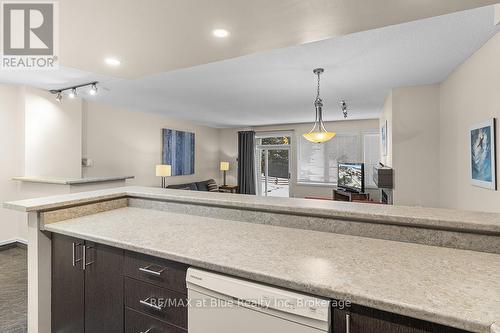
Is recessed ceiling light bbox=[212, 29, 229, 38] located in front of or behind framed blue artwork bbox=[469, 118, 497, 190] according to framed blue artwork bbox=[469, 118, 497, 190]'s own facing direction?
in front

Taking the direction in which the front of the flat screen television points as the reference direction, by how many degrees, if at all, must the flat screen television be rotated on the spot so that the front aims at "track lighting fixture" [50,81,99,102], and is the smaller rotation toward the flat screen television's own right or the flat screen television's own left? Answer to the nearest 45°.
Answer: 0° — it already faces it

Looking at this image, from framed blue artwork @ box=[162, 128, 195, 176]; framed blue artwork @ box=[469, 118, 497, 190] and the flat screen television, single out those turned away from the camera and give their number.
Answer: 0

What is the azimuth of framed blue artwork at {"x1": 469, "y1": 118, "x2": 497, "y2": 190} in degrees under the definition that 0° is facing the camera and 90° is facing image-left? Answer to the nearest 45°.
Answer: approximately 45°

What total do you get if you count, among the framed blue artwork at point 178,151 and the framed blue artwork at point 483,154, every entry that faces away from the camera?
0

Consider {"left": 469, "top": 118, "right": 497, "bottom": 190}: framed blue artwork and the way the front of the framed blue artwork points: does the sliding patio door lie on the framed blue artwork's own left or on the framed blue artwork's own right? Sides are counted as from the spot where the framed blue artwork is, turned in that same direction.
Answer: on the framed blue artwork's own right

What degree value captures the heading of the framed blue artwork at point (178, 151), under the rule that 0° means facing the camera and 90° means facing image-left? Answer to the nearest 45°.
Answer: approximately 315°

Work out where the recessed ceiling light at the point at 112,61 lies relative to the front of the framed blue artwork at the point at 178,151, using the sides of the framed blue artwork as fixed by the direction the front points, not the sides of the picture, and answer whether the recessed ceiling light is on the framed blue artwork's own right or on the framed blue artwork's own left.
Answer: on the framed blue artwork's own right

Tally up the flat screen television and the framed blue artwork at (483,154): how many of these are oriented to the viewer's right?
0

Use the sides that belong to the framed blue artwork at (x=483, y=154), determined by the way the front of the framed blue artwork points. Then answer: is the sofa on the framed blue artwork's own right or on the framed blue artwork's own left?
on the framed blue artwork's own right

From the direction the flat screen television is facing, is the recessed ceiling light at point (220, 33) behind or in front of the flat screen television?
in front

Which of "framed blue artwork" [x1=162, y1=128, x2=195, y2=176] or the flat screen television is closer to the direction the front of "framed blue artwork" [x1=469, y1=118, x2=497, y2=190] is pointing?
the framed blue artwork

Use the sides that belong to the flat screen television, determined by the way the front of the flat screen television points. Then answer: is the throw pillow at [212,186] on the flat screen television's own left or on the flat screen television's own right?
on the flat screen television's own right

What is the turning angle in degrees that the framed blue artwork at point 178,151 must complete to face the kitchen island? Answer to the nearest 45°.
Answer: approximately 45° to its right

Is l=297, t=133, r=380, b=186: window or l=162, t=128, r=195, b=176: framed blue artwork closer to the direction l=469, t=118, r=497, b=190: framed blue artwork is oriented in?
the framed blue artwork
